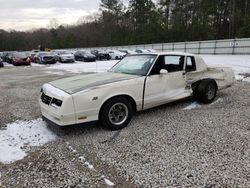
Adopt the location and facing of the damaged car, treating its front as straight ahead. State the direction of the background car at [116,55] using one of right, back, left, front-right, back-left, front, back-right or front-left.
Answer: back-right

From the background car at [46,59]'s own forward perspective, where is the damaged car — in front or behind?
in front

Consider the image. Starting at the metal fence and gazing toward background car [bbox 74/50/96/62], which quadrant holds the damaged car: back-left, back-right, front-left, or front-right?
front-left

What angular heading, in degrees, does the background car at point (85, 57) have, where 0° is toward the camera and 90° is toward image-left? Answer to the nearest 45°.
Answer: approximately 315°

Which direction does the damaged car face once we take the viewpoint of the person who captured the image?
facing the viewer and to the left of the viewer

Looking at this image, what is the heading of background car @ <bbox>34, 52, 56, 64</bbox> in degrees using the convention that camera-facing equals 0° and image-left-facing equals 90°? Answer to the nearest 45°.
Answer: approximately 315°

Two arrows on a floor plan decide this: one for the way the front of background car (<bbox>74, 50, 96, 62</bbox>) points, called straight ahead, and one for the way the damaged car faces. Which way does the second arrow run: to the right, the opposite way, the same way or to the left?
to the right

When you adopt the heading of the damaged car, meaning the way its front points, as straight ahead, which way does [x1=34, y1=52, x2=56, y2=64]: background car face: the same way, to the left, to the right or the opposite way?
to the left

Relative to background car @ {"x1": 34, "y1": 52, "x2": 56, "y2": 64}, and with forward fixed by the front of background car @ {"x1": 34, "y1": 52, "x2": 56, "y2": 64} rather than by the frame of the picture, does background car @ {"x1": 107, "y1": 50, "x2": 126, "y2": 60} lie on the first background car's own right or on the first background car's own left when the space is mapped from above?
on the first background car's own left
